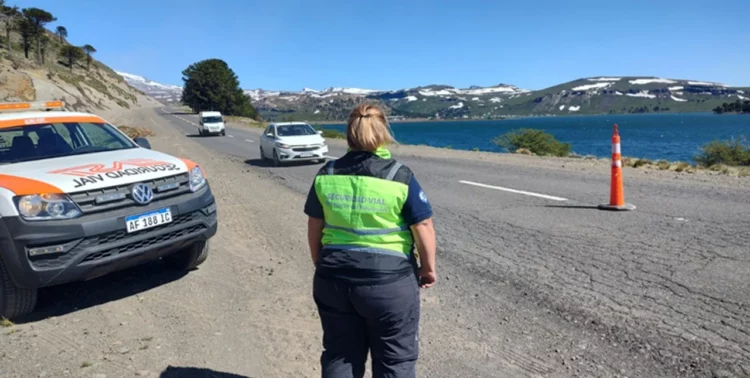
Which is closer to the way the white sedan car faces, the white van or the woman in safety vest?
the woman in safety vest

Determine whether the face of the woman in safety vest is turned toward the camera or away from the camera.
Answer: away from the camera

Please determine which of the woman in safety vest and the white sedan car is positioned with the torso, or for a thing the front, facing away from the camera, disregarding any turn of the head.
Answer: the woman in safety vest

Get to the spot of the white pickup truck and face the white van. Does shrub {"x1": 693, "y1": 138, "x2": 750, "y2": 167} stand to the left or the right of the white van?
right

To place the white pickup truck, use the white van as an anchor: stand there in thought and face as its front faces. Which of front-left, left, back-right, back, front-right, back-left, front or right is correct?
front-right

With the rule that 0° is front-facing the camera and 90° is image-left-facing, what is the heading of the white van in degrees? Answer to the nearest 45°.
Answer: approximately 315°

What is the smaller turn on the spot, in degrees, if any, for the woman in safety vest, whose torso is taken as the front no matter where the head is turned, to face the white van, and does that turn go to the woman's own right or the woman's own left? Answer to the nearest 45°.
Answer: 0° — they already face it

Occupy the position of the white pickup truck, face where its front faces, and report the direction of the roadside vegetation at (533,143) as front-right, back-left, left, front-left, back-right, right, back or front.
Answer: left

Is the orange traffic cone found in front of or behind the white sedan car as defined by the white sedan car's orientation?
in front

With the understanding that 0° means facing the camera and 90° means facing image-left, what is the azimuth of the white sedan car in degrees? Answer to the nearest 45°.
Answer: approximately 315°

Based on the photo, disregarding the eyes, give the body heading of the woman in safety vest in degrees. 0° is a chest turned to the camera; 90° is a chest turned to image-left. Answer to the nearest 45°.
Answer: approximately 180°

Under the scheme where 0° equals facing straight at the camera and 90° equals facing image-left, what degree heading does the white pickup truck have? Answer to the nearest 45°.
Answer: approximately 315°
